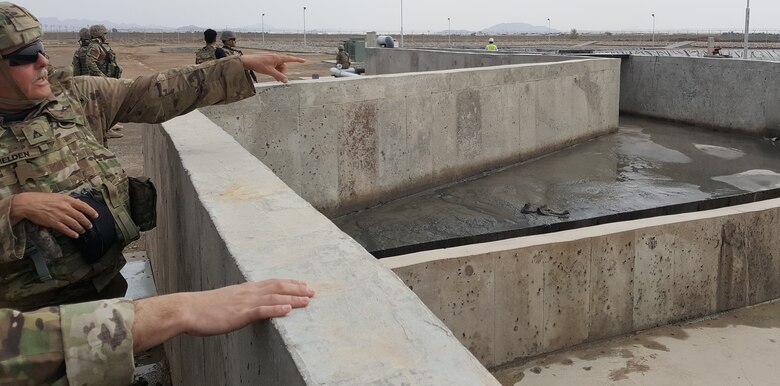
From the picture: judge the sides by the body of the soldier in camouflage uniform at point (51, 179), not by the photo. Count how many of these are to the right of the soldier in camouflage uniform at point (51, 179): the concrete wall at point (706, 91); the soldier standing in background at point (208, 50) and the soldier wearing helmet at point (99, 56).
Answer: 0

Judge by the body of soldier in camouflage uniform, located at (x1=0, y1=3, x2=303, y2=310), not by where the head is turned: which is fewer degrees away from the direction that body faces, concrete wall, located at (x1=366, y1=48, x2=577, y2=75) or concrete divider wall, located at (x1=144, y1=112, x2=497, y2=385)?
the concrete divider wall

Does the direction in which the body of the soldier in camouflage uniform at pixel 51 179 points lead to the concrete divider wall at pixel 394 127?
no

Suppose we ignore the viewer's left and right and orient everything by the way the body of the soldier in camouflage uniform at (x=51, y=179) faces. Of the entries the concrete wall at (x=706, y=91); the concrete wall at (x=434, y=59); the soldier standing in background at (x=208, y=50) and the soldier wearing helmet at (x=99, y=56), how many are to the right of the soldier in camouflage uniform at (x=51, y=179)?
0

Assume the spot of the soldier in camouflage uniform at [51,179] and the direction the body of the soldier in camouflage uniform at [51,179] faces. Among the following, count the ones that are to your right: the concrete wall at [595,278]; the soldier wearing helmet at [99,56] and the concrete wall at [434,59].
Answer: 0

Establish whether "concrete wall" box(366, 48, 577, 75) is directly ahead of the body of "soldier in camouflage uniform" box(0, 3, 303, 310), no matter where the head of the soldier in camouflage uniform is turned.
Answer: no

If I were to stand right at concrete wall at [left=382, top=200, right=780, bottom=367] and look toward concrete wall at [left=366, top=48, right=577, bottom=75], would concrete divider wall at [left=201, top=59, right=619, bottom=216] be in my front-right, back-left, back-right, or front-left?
front-left

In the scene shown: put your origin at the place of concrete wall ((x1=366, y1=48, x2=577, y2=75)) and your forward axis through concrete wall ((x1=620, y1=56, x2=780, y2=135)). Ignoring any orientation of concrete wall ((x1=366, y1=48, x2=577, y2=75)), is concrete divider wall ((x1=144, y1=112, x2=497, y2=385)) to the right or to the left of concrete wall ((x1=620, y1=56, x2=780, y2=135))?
right

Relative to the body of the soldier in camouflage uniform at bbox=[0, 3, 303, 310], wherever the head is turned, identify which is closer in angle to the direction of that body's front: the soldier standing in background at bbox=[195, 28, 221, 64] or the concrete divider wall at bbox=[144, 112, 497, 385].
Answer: the concrete divider wall

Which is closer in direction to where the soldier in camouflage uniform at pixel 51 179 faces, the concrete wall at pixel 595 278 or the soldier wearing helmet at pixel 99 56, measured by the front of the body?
the concrete wall

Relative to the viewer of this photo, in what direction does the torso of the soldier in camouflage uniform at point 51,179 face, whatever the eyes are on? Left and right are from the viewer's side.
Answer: facing the viewer and to the right of the viewer

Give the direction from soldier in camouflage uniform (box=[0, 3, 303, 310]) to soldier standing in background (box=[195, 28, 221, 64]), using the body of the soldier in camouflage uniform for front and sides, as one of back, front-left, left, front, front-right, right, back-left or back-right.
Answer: back-left

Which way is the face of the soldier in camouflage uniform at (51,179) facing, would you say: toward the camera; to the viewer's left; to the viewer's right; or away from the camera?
to the viewer's right

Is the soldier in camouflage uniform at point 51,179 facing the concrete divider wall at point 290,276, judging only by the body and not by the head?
yes

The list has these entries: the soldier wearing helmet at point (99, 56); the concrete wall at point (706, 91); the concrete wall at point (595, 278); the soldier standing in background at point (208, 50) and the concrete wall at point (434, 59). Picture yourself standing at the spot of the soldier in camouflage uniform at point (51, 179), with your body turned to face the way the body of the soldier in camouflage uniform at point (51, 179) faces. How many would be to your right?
0
